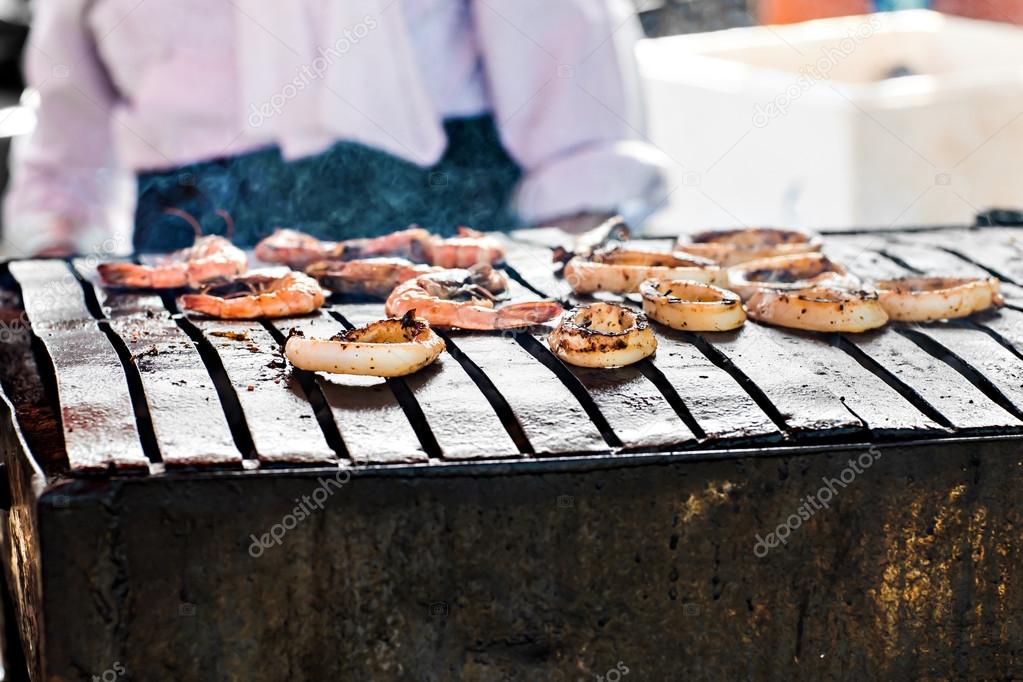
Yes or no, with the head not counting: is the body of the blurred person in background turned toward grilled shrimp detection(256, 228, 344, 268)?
yes

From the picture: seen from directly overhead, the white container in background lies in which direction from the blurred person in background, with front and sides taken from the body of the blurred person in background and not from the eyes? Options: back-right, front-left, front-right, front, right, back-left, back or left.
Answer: back-left

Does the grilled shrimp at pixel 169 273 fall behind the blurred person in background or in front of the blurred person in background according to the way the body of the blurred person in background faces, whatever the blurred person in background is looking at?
in front

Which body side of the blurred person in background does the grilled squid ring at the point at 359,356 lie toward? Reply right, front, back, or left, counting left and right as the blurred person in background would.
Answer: front

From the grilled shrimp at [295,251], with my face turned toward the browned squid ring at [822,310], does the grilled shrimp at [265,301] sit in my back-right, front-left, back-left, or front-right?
front-right

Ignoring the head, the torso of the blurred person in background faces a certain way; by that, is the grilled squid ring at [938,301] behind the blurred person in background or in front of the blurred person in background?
in front

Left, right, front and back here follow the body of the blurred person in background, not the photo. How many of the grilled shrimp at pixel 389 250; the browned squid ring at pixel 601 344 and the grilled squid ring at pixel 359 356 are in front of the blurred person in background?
3

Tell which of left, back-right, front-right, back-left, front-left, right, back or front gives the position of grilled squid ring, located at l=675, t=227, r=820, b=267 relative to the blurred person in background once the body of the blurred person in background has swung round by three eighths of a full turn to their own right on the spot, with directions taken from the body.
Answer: back

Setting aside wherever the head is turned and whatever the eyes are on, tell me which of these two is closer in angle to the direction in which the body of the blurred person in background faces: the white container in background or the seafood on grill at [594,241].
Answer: the seafood on grill

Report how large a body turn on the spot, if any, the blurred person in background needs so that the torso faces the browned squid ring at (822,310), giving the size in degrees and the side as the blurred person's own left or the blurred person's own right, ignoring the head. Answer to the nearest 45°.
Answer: approximately 45° to the blurred person's own left

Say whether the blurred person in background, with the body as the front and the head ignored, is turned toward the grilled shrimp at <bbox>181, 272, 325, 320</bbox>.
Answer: yes

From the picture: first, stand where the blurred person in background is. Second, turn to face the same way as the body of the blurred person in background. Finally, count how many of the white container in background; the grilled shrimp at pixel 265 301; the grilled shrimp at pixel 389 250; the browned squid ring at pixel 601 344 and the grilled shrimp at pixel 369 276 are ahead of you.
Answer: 4

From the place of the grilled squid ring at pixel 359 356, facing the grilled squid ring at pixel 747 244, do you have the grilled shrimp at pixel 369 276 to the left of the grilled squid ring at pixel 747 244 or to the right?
left

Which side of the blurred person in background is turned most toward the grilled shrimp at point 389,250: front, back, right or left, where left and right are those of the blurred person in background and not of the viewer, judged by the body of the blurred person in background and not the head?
front

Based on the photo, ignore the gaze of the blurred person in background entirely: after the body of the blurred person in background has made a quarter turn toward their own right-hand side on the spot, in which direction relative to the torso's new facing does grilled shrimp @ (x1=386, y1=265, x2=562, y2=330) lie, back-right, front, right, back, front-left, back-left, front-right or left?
left

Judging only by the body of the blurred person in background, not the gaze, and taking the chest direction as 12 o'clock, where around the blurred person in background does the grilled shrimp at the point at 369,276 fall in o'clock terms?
The grilled shrimp is roughly at 12 o'clock from the blurred person in background.

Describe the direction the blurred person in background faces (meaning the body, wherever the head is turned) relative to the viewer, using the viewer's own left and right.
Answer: facing the viewer

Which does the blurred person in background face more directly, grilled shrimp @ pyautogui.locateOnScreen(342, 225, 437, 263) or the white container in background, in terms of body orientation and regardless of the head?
the grilled shrimp

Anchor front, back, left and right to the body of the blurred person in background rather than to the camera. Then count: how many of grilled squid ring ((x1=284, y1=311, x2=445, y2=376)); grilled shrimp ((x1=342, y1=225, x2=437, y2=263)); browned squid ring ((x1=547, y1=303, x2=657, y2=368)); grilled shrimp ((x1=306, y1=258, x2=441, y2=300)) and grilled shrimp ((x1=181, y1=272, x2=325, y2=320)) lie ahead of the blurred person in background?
5
